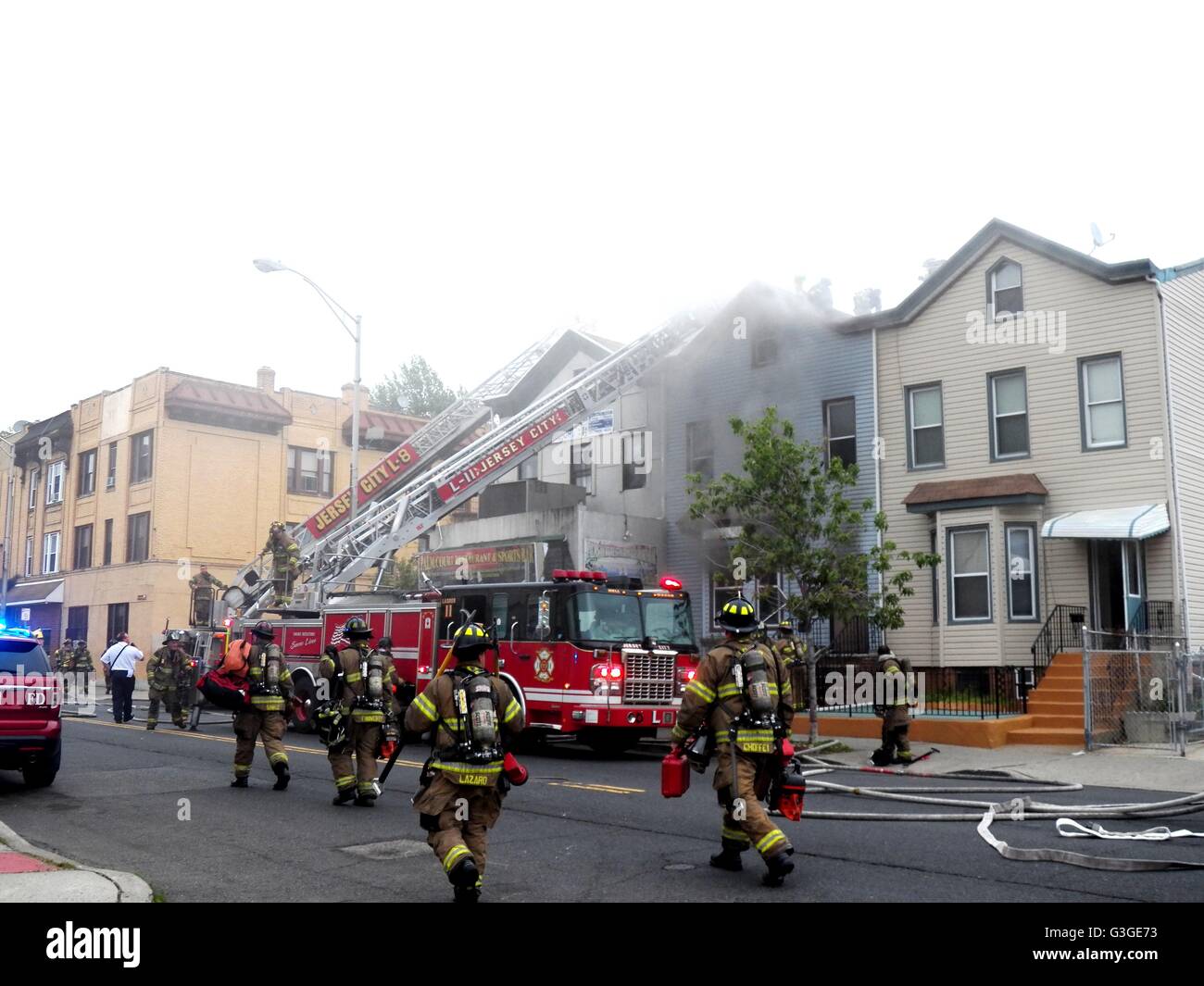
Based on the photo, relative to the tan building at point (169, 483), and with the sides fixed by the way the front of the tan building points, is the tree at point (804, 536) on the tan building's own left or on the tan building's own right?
on the tan building's own left

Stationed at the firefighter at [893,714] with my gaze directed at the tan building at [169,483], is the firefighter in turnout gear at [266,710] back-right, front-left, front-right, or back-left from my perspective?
front-left

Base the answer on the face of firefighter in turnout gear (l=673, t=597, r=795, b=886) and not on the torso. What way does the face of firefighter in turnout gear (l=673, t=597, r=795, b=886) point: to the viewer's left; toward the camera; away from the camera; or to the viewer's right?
away from the camera

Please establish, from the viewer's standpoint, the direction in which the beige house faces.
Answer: facing the viewer

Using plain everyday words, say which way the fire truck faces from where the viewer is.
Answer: facing the viewer and to the right of the viewer

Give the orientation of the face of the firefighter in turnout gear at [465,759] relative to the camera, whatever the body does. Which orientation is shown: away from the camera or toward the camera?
away from the camera

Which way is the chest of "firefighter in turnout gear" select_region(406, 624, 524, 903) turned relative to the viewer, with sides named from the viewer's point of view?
facing away from the viewer

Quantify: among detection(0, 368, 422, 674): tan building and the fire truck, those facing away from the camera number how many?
0

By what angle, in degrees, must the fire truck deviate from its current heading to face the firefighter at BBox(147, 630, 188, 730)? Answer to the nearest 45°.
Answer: approximately 180°

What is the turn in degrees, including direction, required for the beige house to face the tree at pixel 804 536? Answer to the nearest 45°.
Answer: approximately 45° to its right

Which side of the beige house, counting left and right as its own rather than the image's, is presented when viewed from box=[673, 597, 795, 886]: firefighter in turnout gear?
front

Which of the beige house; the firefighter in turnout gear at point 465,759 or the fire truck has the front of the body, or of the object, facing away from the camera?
the firefighter in turnout gear

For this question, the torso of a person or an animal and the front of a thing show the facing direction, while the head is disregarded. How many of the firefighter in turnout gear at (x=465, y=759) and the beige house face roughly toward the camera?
1

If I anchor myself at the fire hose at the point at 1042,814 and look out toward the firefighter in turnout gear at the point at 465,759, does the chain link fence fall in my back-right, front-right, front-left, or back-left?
back-right

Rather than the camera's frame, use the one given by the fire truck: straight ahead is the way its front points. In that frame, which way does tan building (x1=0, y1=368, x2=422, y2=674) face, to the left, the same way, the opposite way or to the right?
to the right

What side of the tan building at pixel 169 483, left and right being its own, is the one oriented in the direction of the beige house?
left

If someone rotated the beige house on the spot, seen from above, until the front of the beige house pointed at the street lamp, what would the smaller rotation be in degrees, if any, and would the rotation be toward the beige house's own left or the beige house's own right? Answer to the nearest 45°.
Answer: approximately 90° to the beige house's own right

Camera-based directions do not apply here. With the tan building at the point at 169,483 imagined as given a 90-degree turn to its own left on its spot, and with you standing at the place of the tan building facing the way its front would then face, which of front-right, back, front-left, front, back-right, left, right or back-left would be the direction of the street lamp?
front-right

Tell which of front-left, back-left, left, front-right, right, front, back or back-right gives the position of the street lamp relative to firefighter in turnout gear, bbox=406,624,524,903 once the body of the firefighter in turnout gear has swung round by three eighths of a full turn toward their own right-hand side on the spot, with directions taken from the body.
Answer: back-left
